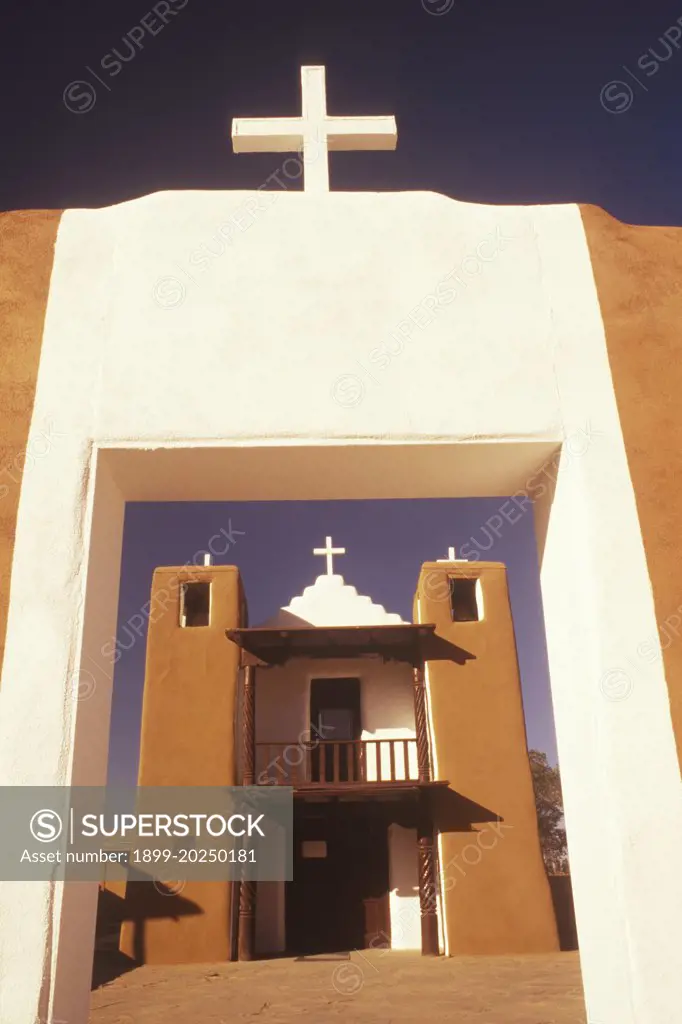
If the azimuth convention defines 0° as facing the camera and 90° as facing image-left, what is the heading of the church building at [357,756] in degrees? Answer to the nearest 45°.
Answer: approximately 0°

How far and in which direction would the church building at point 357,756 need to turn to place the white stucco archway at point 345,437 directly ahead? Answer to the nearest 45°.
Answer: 0° — it already faces it

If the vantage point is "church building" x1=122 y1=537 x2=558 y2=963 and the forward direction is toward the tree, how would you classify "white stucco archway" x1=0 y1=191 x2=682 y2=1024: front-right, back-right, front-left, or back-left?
back-right

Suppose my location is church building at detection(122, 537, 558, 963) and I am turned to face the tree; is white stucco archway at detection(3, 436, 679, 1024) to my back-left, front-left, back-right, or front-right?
back-right

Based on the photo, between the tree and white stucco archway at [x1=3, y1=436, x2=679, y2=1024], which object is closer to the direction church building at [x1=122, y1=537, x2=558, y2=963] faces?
the white stucco archway

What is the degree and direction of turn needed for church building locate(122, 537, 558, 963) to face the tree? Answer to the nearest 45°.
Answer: approximately 135° to its left

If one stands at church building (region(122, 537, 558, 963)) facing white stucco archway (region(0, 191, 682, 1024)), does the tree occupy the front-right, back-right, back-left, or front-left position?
back-left

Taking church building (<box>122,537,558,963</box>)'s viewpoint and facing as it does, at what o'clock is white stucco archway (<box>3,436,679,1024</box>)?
The white stucco archway is roughly at 12 o'clock from the church building.
